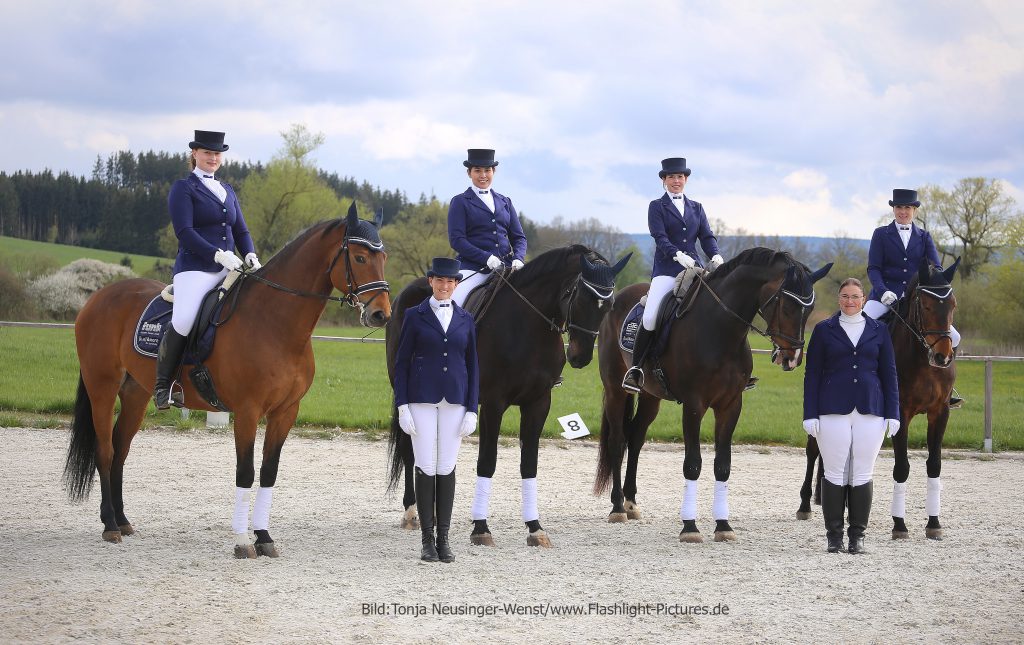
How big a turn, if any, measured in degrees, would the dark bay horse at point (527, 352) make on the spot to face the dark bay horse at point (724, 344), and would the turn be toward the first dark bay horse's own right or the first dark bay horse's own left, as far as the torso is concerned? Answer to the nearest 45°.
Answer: approximately 45° to the first dark bay horse's own left

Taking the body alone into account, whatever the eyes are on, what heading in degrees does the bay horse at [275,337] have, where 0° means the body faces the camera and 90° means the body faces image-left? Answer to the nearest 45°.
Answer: approximately 315°

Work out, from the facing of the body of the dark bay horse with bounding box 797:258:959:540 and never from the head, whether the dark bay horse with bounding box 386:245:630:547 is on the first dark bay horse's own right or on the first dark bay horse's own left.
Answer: on the first dark bay horse's own right

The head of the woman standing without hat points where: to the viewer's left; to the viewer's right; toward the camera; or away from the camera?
toward the camera

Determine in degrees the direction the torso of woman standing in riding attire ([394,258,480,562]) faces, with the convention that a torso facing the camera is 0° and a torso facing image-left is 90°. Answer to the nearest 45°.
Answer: approximately 0°

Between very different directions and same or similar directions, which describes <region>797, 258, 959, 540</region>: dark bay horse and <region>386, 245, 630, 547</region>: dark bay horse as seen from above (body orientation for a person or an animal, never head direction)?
same or similar directions

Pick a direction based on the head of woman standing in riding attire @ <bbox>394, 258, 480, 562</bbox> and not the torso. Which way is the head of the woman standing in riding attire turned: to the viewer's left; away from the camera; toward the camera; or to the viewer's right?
toward the camera

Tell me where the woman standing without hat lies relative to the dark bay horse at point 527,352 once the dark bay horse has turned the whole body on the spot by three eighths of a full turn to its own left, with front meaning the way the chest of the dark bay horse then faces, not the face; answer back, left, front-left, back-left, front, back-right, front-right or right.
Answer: right

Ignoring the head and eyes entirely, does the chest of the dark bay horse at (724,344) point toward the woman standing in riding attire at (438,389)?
no

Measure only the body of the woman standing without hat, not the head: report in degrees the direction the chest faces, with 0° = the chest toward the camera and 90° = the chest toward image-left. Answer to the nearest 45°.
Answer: approximately 0°

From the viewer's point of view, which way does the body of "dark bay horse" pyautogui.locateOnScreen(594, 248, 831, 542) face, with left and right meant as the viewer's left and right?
facing the viewer and to the right of the viewer

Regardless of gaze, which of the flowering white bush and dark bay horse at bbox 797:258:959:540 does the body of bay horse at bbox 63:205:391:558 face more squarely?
the dark bay horse

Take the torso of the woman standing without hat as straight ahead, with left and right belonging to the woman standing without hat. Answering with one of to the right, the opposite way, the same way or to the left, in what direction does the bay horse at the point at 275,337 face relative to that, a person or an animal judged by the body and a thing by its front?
to the left

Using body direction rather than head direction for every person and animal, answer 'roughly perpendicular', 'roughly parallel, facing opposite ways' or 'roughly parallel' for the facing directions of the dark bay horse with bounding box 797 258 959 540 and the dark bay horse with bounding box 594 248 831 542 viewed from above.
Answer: roughly parallel
